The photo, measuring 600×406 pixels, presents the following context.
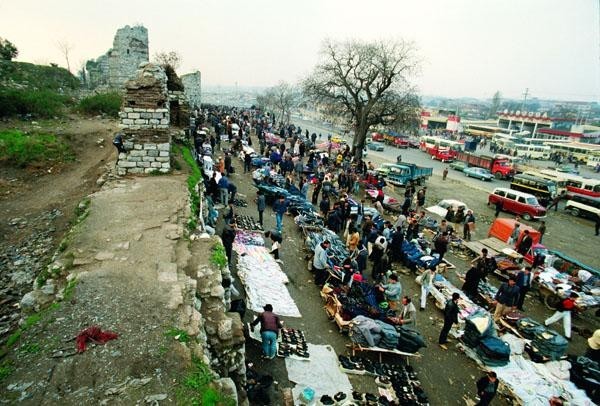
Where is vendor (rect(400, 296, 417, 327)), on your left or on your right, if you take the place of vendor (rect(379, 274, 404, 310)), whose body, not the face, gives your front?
on your left

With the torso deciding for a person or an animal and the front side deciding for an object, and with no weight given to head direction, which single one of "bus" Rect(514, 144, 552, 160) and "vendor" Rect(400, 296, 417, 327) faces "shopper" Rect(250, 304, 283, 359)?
the vendor

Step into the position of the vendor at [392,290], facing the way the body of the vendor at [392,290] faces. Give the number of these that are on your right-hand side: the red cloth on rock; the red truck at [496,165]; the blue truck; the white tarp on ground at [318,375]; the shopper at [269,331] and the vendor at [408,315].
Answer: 2

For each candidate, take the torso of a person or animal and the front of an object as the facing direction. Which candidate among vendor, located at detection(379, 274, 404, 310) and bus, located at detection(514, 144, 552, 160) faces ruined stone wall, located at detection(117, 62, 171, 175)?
the vendor

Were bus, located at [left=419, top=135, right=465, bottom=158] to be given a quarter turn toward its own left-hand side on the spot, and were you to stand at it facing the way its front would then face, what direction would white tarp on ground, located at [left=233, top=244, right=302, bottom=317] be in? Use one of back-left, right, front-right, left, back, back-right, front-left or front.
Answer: back-right

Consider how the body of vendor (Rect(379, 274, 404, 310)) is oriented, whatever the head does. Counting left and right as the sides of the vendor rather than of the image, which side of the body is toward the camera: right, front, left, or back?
left

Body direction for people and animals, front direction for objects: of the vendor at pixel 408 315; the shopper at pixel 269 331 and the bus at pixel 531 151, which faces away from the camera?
the shopper
